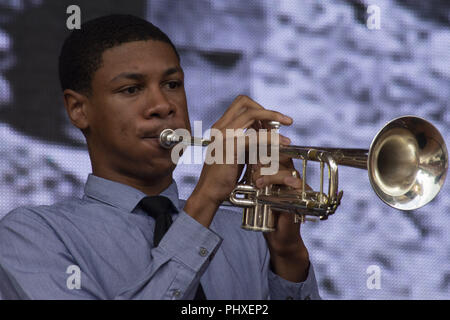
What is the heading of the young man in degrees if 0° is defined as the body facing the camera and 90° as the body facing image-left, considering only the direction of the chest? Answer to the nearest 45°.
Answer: approximately 315°
